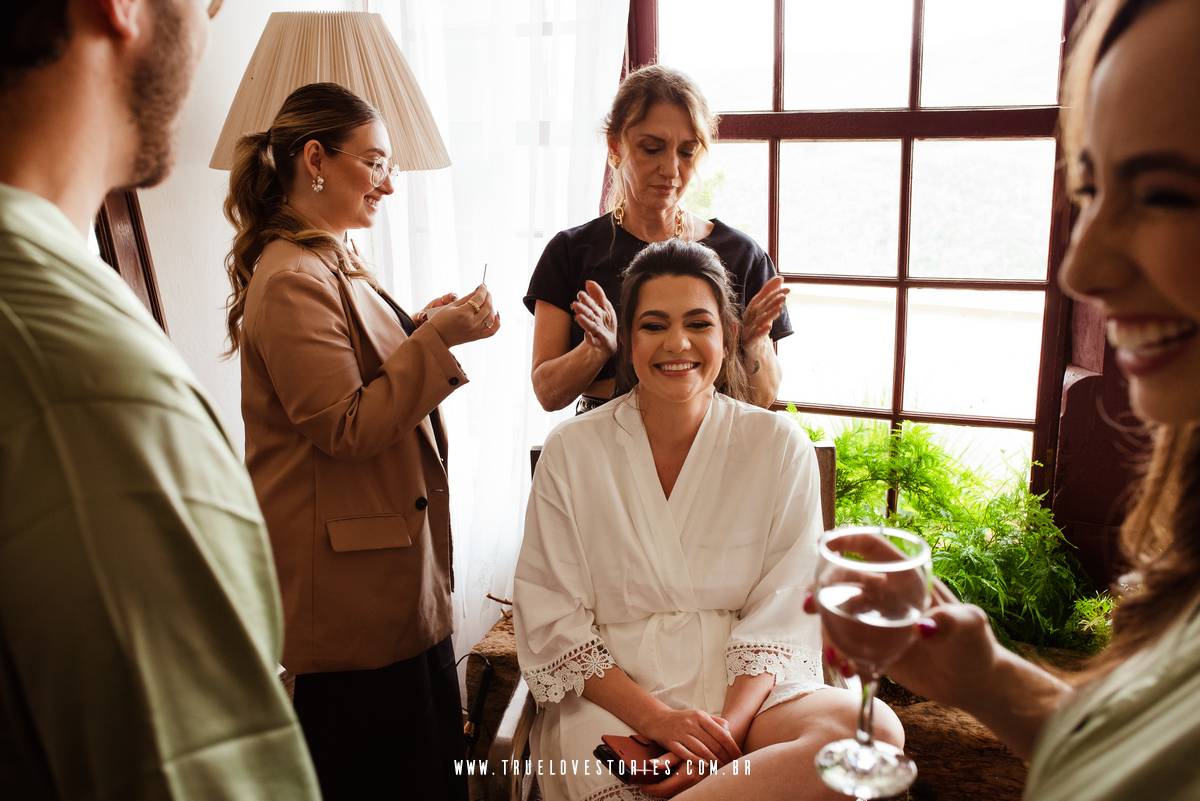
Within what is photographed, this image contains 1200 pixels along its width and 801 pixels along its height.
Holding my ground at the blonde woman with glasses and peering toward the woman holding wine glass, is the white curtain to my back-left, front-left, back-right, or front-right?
back-left

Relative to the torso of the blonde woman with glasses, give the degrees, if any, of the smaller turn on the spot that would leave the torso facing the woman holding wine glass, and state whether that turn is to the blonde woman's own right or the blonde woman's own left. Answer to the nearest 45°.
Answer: approximately 45° to the blonde woman's own right

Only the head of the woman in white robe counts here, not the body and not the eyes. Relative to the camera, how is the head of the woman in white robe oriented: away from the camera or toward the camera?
toward the camera

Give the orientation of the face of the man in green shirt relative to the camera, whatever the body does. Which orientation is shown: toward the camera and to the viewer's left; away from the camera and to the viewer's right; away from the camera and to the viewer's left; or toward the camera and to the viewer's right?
away from the camera and to the viewer's right

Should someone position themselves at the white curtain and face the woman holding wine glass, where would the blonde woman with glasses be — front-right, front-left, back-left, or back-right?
front-right

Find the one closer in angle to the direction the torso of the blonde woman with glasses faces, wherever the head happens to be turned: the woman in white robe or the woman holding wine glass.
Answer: the woman in white robe

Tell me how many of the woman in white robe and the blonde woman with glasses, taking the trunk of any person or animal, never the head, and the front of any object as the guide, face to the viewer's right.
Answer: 1

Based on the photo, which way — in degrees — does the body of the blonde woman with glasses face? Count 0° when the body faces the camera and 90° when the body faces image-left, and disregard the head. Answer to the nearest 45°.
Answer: approximately 270°

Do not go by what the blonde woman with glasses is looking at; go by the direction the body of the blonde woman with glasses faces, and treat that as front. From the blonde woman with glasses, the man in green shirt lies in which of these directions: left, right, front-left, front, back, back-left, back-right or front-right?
right

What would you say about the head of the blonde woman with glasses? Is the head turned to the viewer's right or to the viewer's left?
to the viewer's right

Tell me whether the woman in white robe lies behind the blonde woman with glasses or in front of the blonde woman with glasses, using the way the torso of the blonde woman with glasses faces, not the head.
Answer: in front

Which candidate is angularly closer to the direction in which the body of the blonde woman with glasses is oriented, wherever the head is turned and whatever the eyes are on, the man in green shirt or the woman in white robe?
the woman in white robe

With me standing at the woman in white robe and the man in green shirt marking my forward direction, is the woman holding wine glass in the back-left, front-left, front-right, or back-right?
front-left

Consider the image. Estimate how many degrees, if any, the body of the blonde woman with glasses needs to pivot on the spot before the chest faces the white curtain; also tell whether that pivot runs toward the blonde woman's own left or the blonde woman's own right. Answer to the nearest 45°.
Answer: approximately 45° to the blonde woman's own left

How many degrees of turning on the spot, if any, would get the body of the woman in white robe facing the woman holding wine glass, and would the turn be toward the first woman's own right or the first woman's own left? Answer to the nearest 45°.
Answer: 0° — they already face them

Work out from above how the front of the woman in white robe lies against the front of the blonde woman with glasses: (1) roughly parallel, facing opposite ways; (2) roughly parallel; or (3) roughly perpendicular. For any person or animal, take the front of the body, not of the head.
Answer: roughly perpendicular

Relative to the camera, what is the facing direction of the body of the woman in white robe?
toward the camera

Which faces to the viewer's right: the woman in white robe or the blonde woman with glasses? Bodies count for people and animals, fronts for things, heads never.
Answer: the blonde woman with glasses
